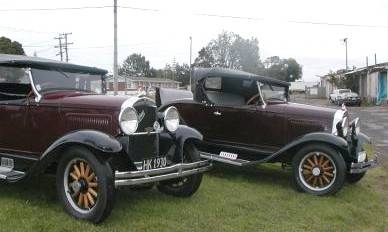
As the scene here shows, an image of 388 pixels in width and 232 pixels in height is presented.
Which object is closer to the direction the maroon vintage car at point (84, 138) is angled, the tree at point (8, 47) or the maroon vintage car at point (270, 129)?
the maroon vintage car

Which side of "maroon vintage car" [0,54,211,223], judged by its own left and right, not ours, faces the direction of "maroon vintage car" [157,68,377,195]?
left

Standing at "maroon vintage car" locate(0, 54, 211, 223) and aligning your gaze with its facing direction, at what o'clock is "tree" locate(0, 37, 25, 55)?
The tree is roughly at 7 o'clock from the maroon vintage car.

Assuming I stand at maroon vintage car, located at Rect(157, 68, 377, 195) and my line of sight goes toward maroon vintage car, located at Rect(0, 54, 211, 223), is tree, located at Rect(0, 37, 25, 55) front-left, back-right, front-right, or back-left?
back-right

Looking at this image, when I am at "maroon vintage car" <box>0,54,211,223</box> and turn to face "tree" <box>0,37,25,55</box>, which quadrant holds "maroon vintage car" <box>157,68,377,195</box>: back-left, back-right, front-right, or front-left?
front-right
